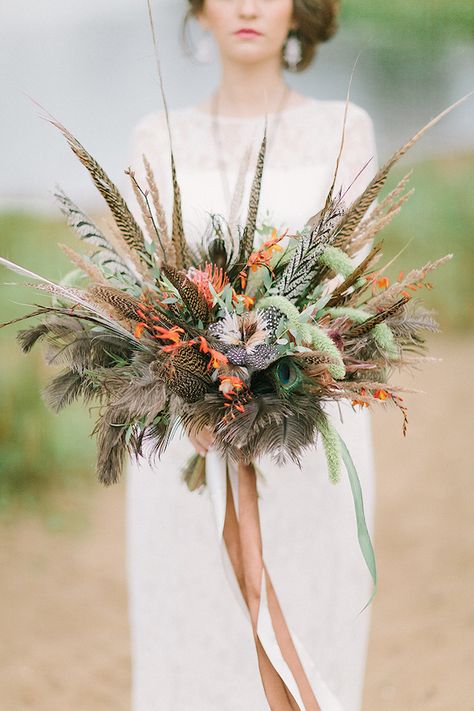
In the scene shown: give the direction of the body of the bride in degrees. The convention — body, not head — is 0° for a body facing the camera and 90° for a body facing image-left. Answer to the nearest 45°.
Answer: approximately 0°
